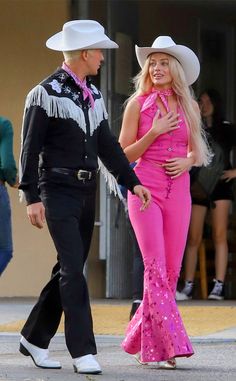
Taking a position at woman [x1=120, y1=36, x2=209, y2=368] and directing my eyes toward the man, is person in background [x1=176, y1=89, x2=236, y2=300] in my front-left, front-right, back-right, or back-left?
back-right

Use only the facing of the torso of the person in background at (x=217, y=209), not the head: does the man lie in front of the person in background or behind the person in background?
in front

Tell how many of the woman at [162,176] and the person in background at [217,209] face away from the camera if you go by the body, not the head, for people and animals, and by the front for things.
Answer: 0

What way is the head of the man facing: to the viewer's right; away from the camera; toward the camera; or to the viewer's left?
to the viewer's right

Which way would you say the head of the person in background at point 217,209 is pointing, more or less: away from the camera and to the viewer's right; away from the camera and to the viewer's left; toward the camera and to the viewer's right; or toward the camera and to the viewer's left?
toward the camera and to the viewer's left

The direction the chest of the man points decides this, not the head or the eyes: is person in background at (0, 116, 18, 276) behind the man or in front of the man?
behind

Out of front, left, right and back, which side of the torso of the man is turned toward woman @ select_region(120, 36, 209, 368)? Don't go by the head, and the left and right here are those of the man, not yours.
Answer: left

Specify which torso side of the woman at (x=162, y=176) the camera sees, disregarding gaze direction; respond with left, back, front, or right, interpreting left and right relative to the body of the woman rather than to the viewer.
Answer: front

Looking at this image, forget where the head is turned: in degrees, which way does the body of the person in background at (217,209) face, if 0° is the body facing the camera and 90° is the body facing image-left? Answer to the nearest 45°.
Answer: approximately 45°

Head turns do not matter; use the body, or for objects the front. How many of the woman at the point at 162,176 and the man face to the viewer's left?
0

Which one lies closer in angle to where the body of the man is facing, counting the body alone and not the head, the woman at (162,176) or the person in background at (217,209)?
the woman

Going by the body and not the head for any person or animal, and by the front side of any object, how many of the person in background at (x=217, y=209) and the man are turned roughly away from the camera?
0
